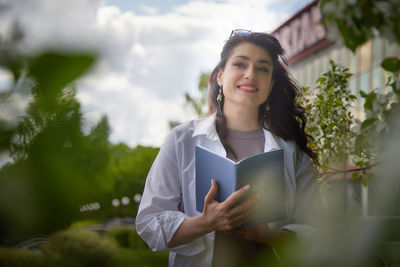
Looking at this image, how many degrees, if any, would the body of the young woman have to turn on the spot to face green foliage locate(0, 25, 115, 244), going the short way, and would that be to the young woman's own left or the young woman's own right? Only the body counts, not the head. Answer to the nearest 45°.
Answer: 0° — they already face it

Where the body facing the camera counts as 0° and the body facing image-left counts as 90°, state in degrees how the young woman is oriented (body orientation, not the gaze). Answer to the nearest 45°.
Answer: approximately 0°
